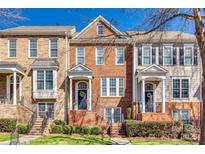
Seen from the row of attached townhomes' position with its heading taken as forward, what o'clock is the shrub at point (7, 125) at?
The shrub is roughly at 2 o'clock from the row of attached townhomes.

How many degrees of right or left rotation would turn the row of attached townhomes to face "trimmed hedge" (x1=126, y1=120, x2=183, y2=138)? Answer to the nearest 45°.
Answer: approximately 45° to its left

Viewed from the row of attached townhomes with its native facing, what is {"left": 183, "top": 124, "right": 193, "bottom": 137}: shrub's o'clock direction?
The shrub is roughly at 10 o'clock from the row of attached townhomes.

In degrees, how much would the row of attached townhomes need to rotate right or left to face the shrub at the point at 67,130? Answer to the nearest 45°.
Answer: approximately 45° to its right

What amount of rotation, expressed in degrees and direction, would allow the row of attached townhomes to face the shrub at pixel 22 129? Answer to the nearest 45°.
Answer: approximately 45° to its right

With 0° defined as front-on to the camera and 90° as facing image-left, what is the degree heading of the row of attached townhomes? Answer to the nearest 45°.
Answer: approximately 0°

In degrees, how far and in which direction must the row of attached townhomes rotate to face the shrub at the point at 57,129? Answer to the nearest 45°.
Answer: approximately 45° to its right
